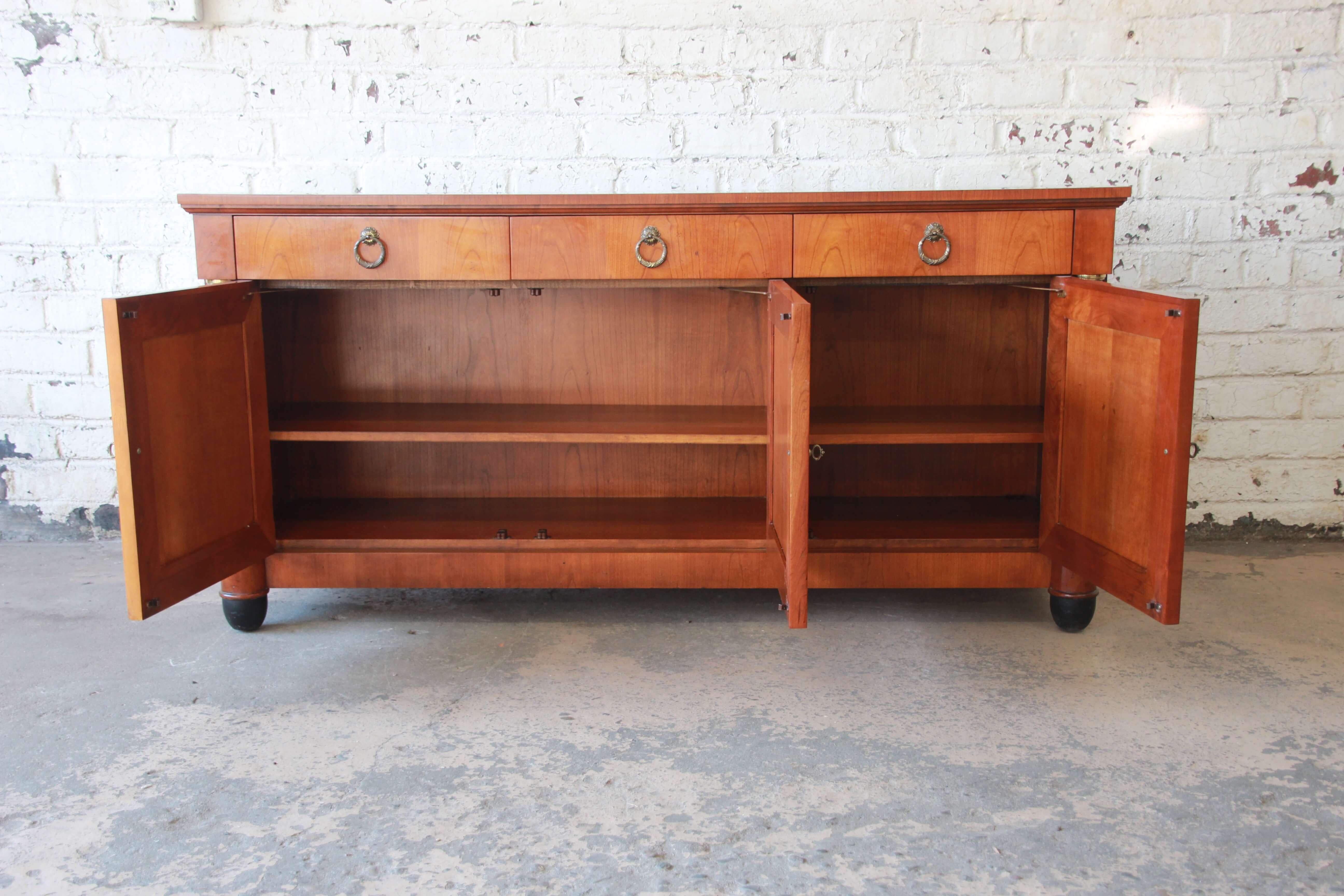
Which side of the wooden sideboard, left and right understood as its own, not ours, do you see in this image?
front
